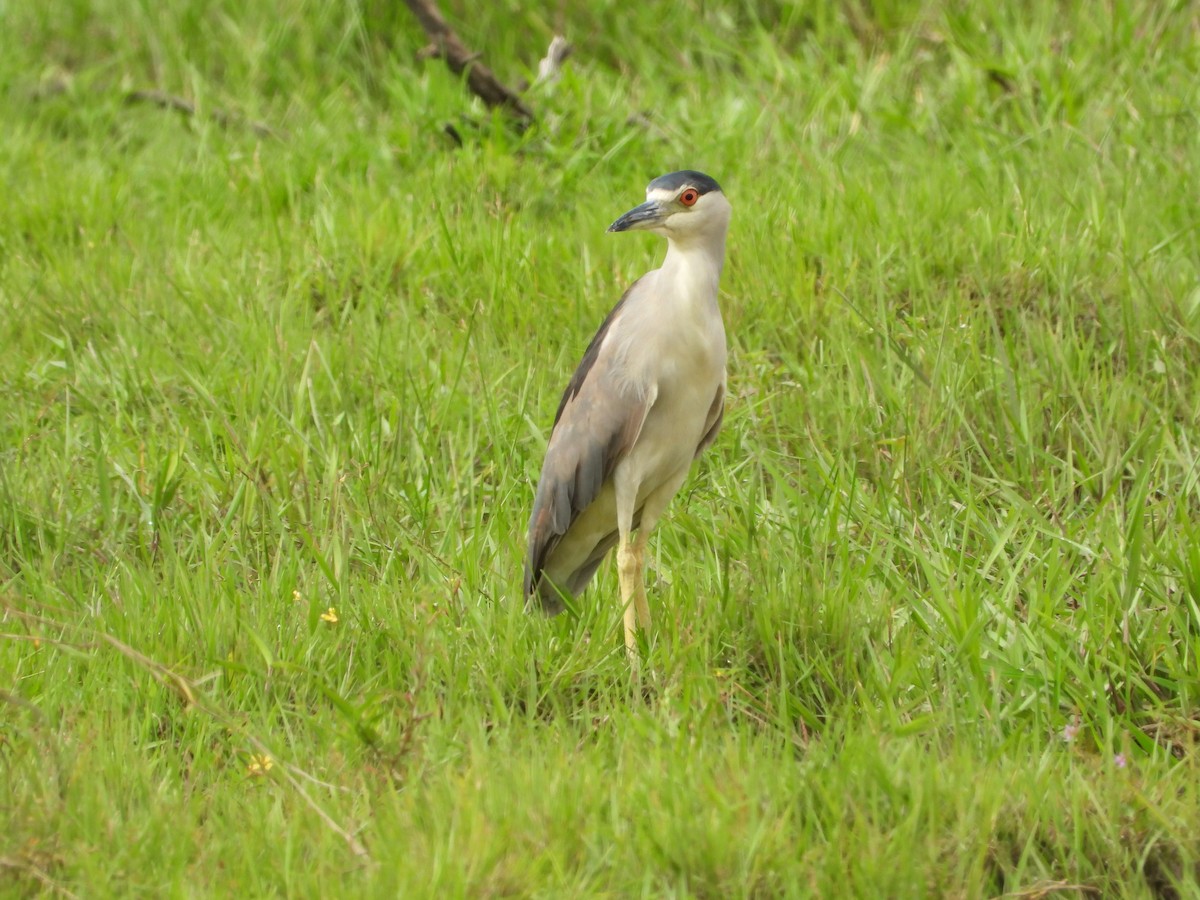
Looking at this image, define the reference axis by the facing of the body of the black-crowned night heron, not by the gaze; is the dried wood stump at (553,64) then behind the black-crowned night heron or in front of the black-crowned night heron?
behind

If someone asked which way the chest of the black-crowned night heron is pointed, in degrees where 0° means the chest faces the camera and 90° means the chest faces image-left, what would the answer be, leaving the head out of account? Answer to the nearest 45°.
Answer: approximately 315°

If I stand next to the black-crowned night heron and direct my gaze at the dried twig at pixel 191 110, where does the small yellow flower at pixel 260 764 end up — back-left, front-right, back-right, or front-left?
back-left

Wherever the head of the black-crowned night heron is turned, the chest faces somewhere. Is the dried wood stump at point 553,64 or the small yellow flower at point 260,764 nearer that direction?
the small yellow flower

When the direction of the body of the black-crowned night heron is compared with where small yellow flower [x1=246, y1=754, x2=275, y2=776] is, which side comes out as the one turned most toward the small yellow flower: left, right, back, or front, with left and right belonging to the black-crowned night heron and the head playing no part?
right

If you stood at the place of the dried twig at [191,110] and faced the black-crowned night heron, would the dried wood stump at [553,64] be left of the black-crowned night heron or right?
left

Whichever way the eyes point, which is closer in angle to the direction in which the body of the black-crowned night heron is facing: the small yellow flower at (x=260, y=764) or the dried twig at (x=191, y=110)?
the small yellow flower

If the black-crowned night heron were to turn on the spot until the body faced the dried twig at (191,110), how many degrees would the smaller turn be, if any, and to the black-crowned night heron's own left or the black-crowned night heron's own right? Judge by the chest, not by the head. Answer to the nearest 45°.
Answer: approximately 180°

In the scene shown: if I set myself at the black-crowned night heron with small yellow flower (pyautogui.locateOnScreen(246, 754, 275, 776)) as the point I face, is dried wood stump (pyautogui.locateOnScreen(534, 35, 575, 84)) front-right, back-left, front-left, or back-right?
back-right
